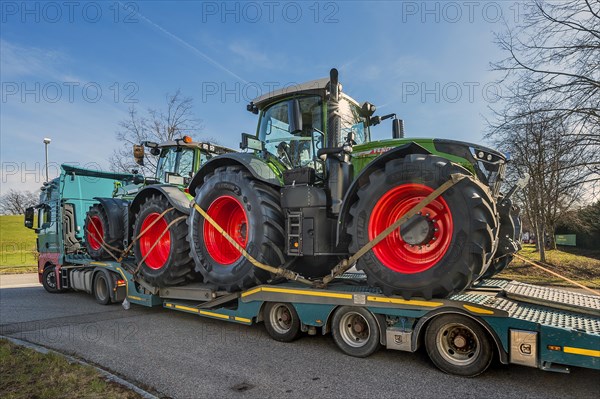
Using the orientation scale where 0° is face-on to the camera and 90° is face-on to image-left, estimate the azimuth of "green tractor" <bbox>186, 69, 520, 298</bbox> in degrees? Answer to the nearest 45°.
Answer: approximately 315°

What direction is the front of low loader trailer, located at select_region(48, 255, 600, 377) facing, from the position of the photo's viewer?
facing away from the viewer and to the left of the viewer

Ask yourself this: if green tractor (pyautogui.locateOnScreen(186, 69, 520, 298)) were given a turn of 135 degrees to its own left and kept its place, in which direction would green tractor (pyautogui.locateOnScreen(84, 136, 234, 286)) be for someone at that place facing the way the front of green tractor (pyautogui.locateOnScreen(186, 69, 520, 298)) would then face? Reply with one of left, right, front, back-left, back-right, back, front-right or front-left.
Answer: front-left

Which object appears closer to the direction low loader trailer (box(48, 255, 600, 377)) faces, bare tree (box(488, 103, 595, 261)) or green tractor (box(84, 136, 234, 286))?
the green tractor

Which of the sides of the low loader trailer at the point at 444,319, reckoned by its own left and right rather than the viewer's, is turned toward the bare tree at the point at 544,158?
right
